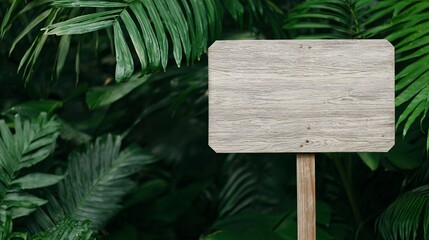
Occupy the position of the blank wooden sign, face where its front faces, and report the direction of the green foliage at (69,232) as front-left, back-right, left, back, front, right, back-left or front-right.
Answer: right

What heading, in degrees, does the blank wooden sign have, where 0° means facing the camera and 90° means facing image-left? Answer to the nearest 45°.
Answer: approximately 0°
